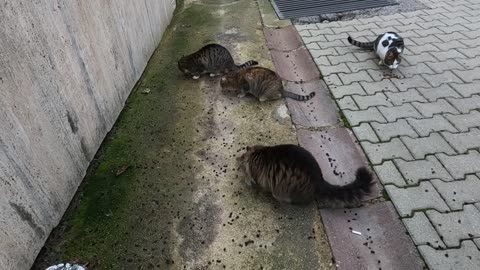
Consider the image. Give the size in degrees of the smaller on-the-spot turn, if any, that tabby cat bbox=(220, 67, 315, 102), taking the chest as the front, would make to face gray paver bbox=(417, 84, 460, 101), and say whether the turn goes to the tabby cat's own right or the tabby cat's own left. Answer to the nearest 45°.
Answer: approximately 180°

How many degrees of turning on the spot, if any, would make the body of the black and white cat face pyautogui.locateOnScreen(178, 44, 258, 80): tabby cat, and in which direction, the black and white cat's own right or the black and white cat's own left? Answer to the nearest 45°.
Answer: approximately 135° to the black and white cat's own right

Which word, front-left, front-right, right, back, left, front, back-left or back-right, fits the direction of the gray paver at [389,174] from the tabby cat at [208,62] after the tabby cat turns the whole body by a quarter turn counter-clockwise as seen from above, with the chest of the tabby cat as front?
front-left

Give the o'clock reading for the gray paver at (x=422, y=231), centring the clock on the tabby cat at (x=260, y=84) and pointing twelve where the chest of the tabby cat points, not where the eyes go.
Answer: The gray paver is roughly at 8 o'clock from the tabby cat.

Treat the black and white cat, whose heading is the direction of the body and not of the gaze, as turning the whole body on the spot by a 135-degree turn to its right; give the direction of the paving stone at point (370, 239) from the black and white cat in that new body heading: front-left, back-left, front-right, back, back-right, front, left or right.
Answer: left

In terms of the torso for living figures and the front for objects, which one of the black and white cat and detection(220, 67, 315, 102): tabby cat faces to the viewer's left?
the tabby cat

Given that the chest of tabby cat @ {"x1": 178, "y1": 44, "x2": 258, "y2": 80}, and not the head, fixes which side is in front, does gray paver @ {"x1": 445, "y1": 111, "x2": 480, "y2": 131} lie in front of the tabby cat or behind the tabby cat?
behind

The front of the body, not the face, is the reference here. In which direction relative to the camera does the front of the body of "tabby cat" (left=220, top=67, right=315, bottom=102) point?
to the viewer's left

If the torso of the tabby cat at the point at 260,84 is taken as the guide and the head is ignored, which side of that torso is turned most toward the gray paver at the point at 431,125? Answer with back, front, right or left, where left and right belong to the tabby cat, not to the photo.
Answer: back

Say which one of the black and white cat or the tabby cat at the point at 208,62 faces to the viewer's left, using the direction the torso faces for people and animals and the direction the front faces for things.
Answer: the tabby cat

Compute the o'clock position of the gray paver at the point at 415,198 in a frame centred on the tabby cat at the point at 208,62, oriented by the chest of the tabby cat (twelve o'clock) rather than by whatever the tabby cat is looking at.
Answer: The gray paver is roughly at 8 o'clock from the tabby cat.

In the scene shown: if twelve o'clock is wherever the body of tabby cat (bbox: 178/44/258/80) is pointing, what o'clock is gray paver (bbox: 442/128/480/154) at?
The gray paver is roughly at 7 o'clock from the tabby cat.

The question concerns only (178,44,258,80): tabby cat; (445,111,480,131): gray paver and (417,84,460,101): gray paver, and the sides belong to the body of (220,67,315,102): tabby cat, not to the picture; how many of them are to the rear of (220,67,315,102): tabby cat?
2

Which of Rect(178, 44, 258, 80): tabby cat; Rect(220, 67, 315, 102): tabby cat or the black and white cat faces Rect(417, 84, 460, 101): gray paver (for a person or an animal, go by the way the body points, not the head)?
the black and white cat

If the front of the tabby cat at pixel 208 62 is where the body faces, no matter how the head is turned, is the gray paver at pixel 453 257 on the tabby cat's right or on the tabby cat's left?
on the tabby cat's left

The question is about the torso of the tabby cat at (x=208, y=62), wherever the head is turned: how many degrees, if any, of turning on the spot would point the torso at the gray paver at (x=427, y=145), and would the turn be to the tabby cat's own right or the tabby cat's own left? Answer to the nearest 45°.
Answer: approximately 135° to the tabby cat's own left

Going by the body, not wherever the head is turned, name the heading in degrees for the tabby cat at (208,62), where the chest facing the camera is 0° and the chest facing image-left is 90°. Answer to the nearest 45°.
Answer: approximately 90°
